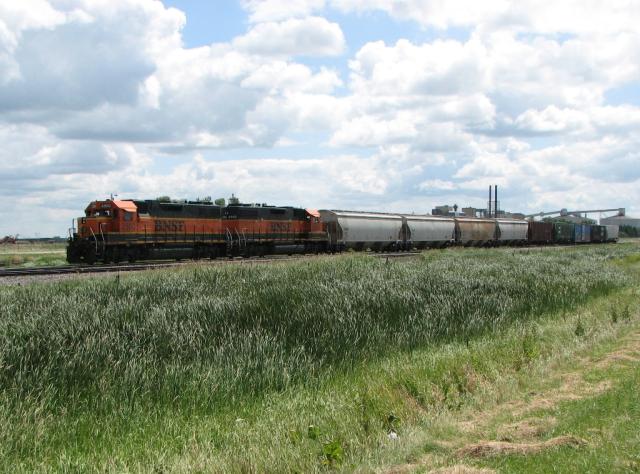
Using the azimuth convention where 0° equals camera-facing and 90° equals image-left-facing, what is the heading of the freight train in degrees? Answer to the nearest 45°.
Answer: approximately 45°
